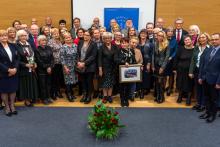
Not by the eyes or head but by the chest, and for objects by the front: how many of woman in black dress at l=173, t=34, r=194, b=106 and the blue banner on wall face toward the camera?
2

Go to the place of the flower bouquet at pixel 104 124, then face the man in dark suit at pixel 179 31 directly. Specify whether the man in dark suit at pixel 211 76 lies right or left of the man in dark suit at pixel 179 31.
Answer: right

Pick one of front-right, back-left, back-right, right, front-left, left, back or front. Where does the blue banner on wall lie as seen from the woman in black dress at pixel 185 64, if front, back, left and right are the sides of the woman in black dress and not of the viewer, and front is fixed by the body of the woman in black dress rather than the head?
back-right

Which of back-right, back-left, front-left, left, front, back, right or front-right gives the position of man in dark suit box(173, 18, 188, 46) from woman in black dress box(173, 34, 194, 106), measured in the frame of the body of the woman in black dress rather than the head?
back

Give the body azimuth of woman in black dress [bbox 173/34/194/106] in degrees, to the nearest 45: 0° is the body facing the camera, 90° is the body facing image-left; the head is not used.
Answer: approximately 0°

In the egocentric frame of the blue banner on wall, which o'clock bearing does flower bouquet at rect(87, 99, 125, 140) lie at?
The flower bouquet is roughly at 12 o'clock from the blue banner on wall.

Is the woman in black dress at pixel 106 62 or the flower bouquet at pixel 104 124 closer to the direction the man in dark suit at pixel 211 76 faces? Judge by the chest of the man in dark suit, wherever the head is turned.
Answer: the flower bouquet

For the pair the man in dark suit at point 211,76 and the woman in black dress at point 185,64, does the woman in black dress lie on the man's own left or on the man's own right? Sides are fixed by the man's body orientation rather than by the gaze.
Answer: on the man's own right
